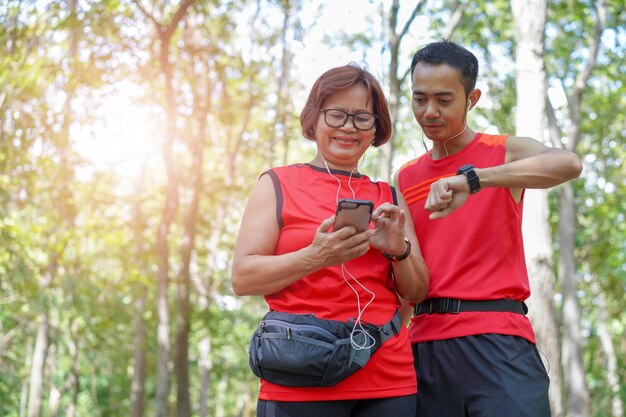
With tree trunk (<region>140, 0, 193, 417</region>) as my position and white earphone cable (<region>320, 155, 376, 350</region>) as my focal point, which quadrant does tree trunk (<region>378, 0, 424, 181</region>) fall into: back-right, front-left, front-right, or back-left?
front-left

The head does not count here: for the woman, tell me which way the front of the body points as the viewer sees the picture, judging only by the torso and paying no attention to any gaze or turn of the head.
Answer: toward the camera

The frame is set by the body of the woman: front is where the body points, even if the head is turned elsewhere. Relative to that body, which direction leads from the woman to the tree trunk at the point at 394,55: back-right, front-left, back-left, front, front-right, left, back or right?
back

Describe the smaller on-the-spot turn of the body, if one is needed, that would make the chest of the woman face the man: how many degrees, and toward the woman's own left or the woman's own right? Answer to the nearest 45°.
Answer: approximately 135° to the woman's own left

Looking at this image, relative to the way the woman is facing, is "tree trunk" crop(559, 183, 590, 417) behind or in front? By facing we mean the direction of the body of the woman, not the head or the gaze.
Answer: behind

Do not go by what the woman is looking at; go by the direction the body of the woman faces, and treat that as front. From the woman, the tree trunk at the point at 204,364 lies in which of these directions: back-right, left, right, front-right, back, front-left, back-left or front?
back

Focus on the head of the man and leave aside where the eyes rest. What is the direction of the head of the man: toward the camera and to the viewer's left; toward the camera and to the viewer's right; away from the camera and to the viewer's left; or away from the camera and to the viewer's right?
toward the camera and to the viewer's left

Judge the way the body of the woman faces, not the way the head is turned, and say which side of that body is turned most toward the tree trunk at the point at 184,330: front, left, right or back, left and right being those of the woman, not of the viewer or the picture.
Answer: back

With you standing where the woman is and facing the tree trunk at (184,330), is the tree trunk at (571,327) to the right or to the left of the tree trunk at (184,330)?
right

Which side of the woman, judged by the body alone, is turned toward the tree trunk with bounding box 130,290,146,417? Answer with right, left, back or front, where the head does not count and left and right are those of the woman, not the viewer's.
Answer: back

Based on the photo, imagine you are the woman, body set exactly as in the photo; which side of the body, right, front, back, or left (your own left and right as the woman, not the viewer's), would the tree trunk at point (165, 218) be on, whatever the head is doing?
back
